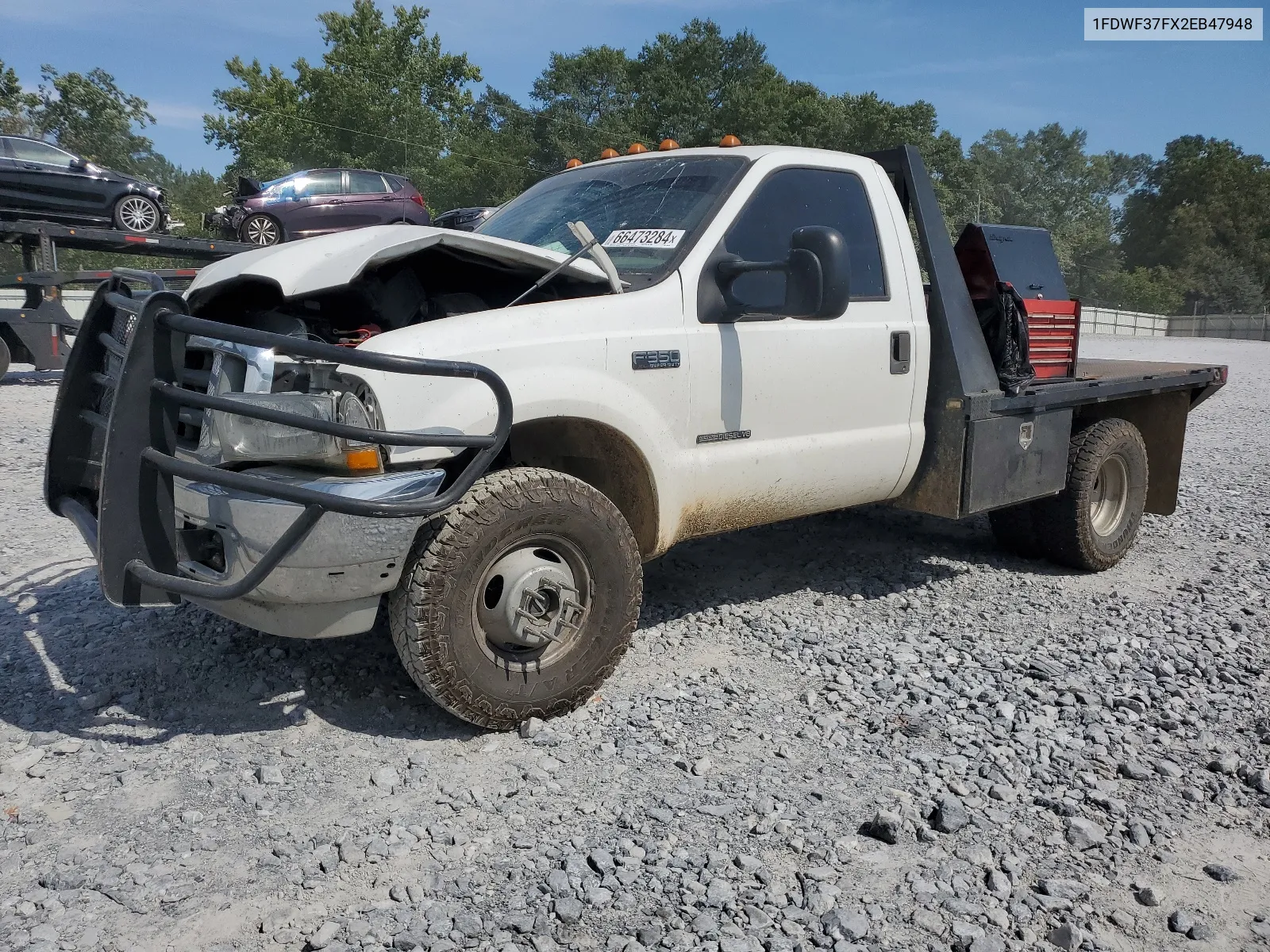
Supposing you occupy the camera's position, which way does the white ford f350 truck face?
facing the viewer and to the left of the viewer

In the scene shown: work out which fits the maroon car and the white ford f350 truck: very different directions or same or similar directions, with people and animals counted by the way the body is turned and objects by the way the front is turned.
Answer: same or similar directions

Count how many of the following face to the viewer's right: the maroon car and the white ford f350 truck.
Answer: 0

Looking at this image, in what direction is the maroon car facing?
to the viewer's left
